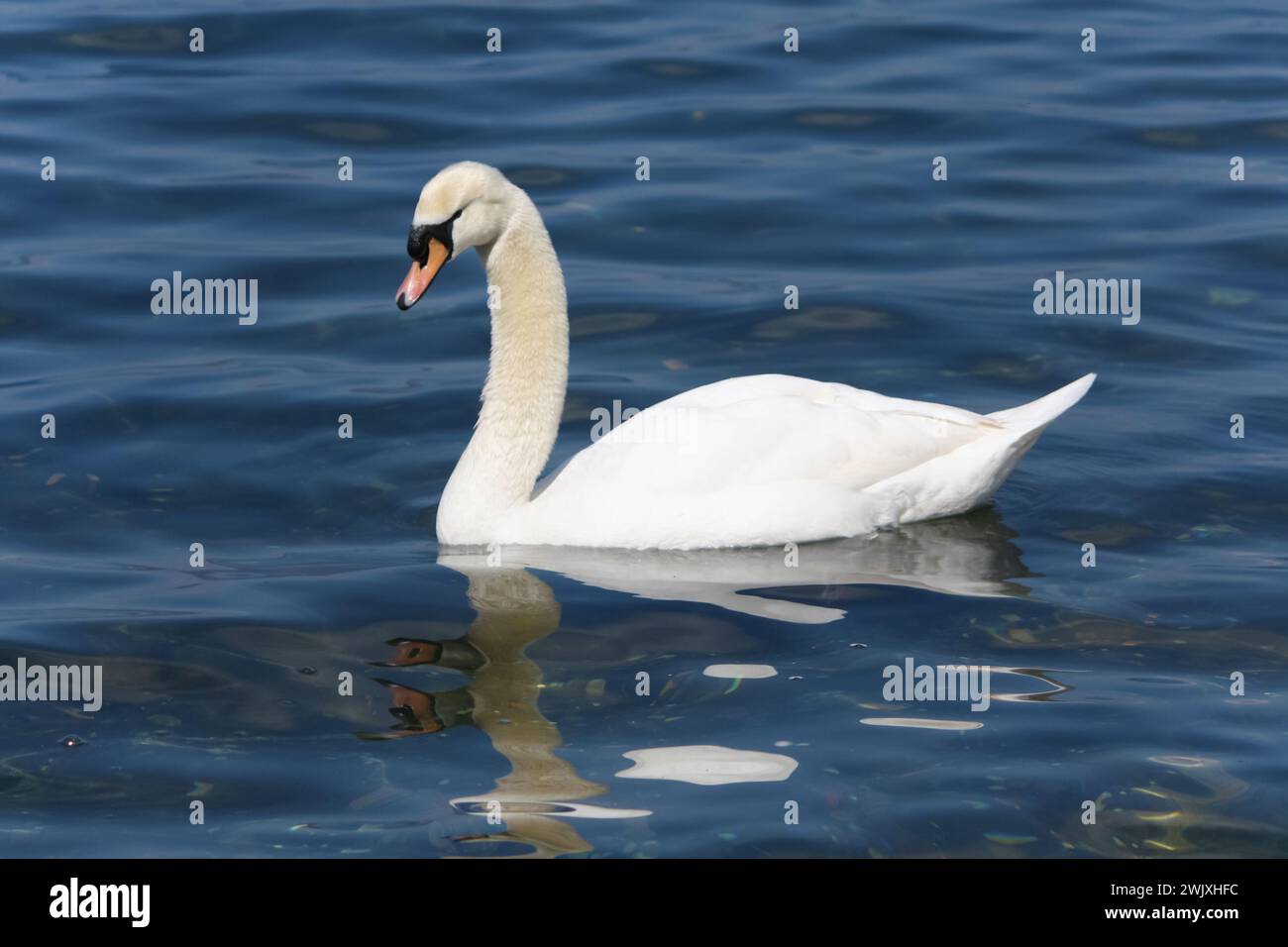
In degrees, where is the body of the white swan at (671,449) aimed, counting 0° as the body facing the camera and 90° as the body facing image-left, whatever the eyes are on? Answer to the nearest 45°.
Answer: approximately 90°
